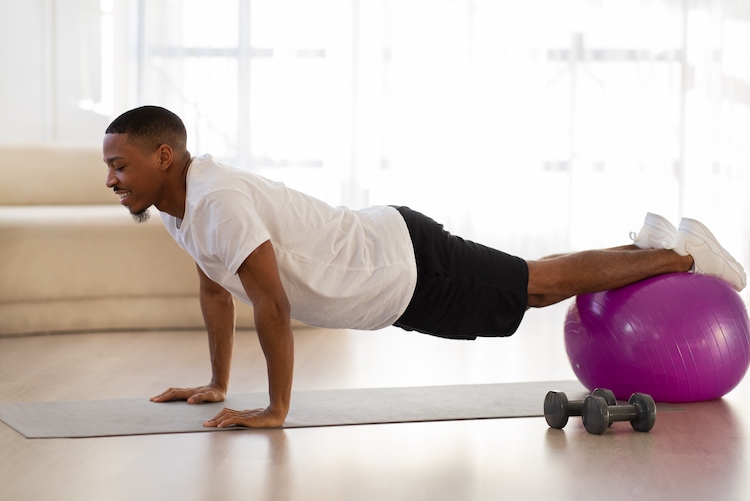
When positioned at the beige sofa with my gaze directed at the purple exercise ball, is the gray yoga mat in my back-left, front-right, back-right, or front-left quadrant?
front-right

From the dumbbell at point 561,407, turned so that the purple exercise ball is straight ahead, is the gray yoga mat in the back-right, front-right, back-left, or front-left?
back-left

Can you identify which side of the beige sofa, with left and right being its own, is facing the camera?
front

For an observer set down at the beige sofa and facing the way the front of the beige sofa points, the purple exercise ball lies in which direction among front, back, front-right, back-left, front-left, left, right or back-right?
front-left

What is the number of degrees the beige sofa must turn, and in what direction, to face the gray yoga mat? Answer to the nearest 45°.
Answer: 0° — it already faces it

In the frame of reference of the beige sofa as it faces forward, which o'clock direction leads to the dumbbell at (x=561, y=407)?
The dumbbell is roughly at 11 o'clock from the beige sofa.

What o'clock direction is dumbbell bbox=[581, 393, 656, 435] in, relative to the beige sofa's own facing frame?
The dumbbell is roughly at 11 o'clock from the beige sofa.
